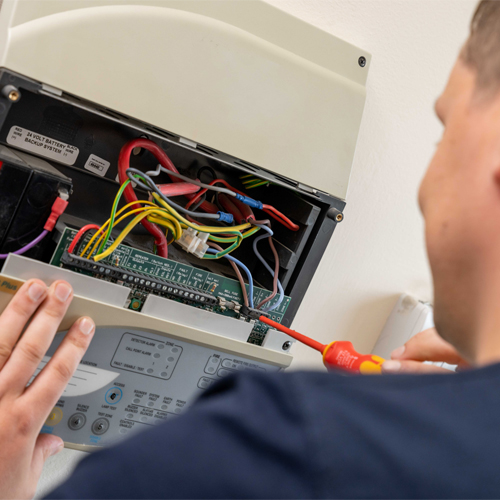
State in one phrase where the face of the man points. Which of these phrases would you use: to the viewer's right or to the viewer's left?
to the viewer's left

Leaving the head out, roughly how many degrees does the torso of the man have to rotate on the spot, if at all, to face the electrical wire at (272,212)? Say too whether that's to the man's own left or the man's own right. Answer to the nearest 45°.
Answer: approximately 45° to the man's own right

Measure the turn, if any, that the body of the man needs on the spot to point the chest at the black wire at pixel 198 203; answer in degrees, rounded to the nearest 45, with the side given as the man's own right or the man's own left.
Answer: approximately 45° to the man's own right

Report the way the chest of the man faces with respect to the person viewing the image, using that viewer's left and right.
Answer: facing away from the viewer and to the left of the viewer

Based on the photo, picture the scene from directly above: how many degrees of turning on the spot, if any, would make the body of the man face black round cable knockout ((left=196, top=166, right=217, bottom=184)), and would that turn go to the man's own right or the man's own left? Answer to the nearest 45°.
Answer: approximately 45° to the man's own right
